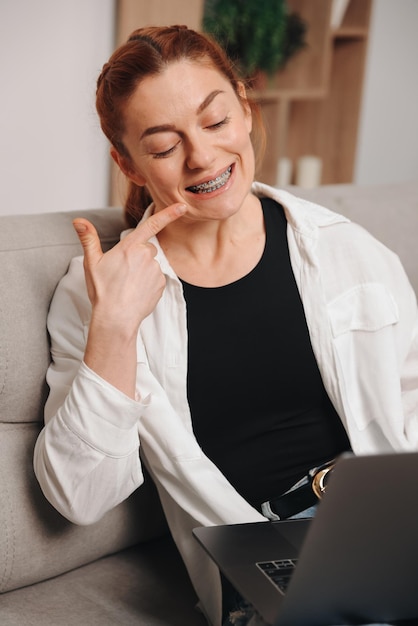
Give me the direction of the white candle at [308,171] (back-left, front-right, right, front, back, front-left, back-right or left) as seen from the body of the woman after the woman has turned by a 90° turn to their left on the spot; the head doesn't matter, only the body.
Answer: left

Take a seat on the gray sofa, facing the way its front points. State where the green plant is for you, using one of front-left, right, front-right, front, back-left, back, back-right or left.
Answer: back

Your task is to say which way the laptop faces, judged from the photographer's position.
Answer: facing away from the viewer and to the left of the viewer

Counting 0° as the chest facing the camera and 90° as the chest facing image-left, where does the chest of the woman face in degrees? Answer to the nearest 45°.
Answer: approximately 0°

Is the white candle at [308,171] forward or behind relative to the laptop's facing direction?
forward

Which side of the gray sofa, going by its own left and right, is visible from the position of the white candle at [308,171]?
back

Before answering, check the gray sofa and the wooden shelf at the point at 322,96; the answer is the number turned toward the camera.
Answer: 2

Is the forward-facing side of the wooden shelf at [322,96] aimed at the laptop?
yes

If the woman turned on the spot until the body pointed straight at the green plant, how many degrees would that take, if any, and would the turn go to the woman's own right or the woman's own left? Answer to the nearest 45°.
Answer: approximately 180°
